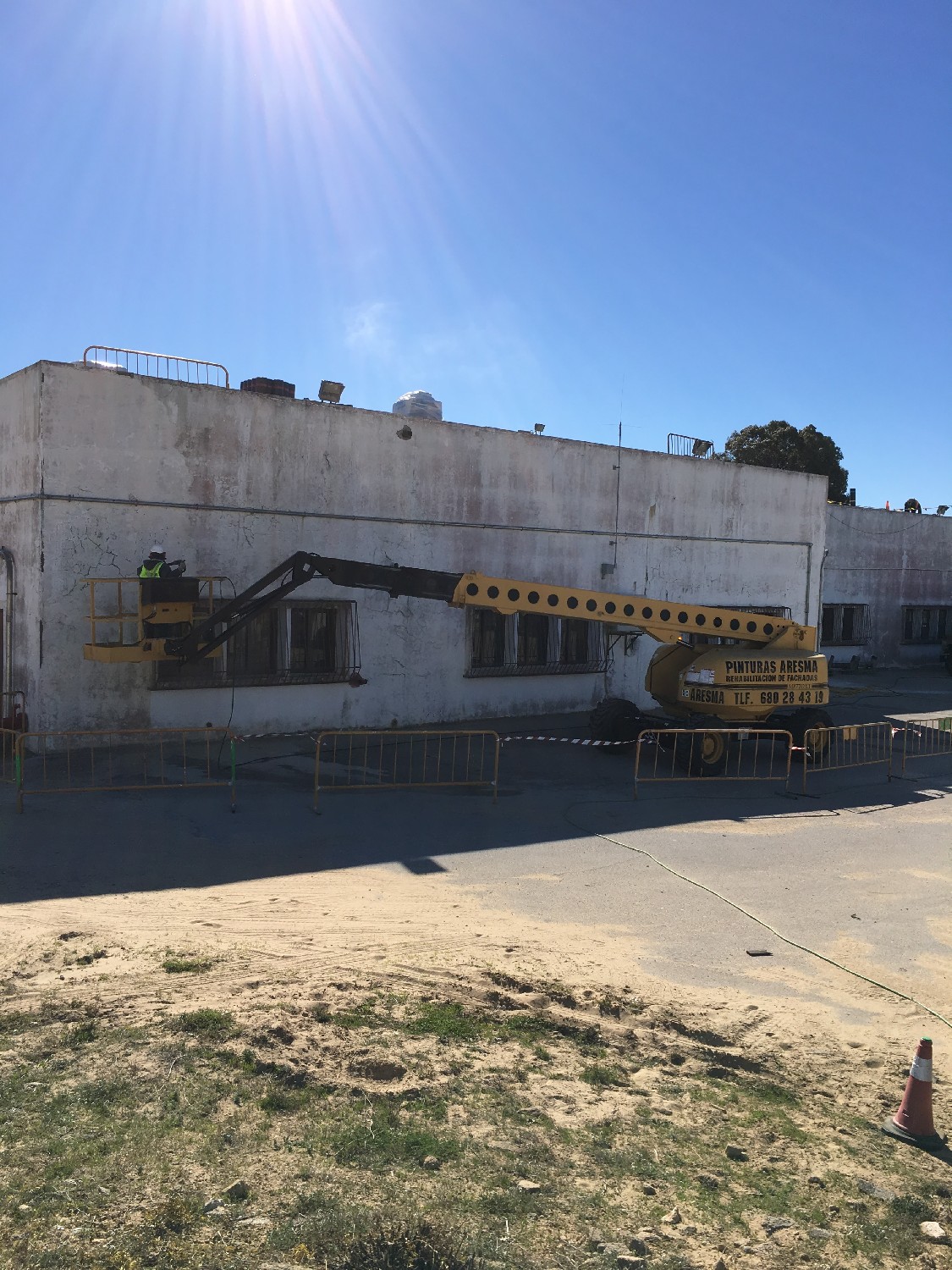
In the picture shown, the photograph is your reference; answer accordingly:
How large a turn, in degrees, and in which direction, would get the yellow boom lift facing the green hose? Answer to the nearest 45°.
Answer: approximately 90° to its left

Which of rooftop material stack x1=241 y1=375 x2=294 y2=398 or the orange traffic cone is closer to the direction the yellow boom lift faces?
the rooftop material stack

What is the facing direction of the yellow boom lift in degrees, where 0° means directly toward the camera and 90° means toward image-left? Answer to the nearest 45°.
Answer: approximately 90°

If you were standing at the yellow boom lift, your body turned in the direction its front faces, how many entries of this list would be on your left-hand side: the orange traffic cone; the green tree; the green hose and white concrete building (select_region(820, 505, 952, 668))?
2

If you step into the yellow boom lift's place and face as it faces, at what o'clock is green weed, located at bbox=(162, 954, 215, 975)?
The green weed is roughly at 10 o'clock from the yellow boom lift.

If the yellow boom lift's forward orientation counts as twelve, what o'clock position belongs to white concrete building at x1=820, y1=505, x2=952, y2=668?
The white concrete building is roughly at 4 o'clock from the yellow boom lift.

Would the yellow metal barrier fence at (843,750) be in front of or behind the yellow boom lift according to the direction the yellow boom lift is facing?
behind

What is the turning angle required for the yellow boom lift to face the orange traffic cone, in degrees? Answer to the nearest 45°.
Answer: approximately 90° to its left

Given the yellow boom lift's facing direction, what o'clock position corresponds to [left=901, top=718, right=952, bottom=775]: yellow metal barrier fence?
The yellow metal barrier fence is roughly at 5 o'clock from the yellow boom lift.

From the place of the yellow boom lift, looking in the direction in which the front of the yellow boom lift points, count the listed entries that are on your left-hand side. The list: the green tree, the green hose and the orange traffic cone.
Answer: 2

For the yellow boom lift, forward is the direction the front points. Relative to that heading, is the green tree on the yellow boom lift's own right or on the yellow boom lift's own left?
on the yellow boom lift's own right

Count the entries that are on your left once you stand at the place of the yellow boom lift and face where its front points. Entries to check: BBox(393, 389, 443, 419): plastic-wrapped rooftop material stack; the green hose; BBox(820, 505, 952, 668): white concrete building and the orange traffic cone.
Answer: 2
